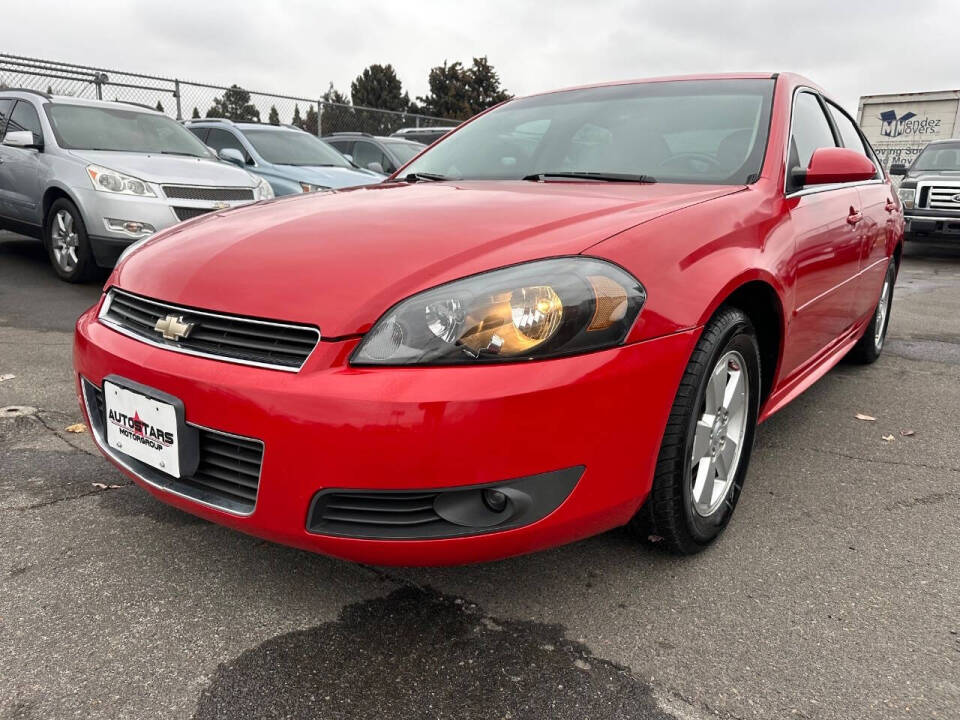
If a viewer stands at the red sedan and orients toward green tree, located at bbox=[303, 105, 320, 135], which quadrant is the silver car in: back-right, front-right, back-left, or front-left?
front-left

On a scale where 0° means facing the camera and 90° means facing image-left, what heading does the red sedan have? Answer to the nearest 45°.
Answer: approximately 45°

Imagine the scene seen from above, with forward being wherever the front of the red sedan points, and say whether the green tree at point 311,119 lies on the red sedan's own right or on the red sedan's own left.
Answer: on the red sedan's own right

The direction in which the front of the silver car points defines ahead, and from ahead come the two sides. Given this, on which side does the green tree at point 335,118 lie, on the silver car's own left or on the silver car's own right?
on the silver car's own left

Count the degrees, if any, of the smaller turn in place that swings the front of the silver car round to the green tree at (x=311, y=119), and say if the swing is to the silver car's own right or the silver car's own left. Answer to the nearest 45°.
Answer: approximately 135° to the silver car's own left

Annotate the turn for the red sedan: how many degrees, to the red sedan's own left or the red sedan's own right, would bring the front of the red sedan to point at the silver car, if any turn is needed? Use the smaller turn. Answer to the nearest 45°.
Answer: approximately 90° to the red sedan's own right

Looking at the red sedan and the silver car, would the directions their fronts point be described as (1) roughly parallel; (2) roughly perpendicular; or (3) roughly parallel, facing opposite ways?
roughly perpendicular

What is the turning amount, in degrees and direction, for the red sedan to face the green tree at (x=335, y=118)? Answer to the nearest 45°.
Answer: approximately 135° to its right

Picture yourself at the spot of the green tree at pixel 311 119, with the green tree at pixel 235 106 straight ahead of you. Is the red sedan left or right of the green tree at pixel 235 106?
left

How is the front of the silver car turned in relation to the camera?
facing the viewer and to the right of the viewer

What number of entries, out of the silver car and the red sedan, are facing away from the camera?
0

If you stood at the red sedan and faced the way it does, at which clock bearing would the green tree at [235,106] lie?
The green tree is roughly at 4 o'clock from the red sedan.
